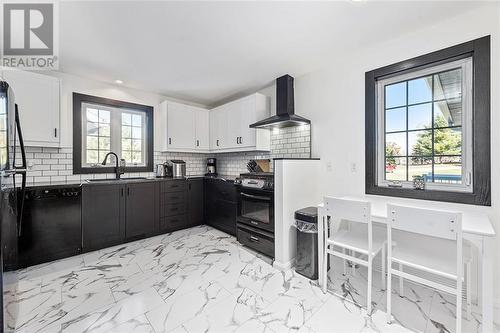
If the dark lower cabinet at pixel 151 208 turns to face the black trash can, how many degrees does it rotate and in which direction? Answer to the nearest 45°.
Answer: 0° — it already faces it

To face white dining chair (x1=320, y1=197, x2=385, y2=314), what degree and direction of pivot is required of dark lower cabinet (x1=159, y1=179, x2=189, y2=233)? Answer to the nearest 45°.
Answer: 0° — it already faces it

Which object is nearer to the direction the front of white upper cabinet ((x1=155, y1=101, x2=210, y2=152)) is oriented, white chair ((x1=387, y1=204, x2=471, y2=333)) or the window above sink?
the white chair

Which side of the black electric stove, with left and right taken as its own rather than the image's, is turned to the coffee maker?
right

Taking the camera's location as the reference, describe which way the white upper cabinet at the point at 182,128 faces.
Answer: facing the viewer and to the right of the viewer

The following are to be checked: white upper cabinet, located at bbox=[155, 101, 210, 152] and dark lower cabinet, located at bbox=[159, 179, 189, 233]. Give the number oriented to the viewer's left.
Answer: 0

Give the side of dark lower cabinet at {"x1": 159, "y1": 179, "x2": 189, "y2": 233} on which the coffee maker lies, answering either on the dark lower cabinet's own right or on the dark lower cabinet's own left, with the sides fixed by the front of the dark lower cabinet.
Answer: on the dark lower cabinet's own left

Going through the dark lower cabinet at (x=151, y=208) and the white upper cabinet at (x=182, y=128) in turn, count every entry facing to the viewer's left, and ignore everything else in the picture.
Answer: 0

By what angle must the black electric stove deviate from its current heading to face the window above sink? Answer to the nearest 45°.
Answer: approximately 45° to its right
